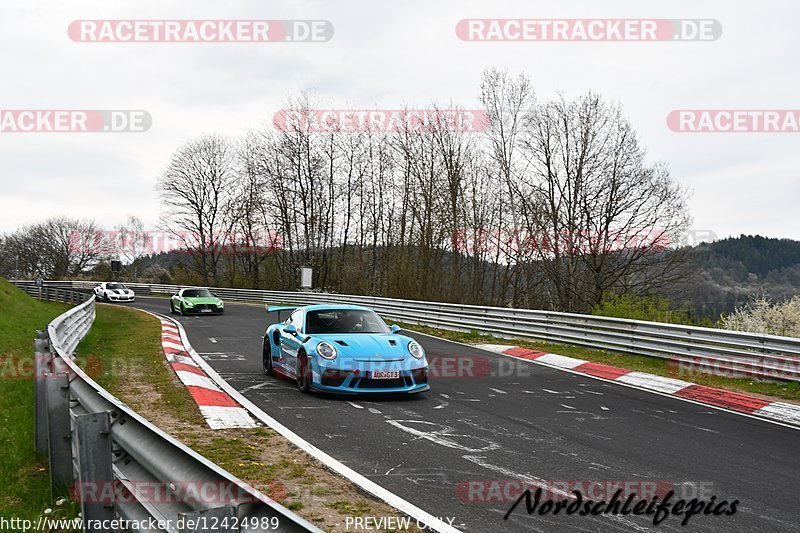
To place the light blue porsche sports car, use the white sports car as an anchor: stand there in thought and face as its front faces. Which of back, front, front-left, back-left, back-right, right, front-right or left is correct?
front-right

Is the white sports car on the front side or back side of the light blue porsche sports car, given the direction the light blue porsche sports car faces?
on the back side

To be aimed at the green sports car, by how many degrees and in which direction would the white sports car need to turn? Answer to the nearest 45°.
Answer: approximately 45° to its right

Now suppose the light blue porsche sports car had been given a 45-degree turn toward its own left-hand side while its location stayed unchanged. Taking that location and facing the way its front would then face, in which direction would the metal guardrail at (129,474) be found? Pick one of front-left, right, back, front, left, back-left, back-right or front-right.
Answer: right

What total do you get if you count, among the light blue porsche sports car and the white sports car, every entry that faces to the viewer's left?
0

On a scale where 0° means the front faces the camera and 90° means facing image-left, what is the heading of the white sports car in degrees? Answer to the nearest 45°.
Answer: approximately 315°

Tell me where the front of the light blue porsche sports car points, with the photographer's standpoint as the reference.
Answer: facing the viewer and to the right of the viewer

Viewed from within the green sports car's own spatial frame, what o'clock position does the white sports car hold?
The white sports car is roughly at 7 o'clock from the green sports car.

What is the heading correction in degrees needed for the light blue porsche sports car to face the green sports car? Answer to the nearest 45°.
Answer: approximately 135° to its left

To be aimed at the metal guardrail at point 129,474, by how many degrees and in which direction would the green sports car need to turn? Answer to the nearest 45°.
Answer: approximately 45° to its right
